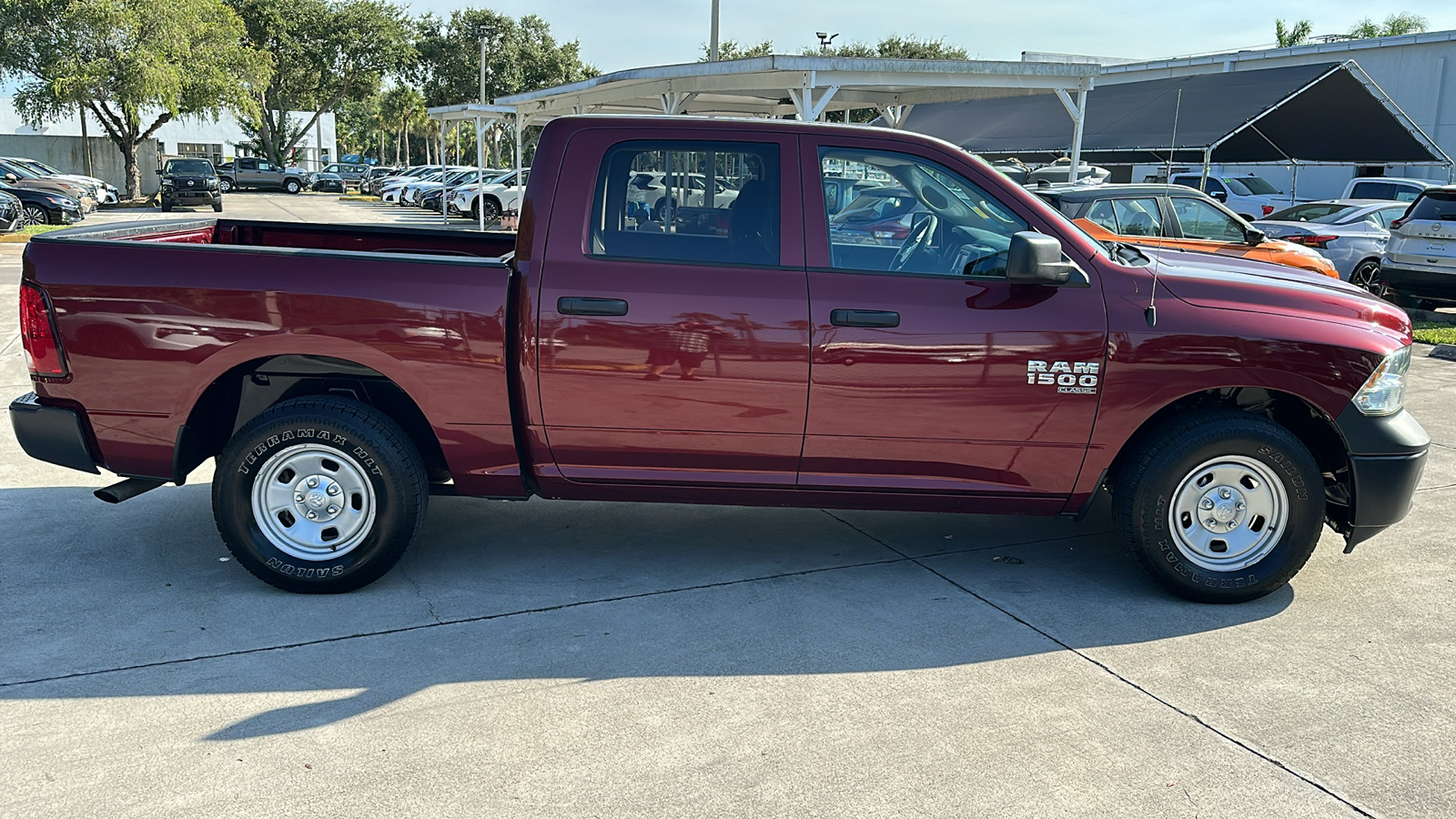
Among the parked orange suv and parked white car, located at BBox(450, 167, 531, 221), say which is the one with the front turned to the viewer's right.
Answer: the parked orange suv

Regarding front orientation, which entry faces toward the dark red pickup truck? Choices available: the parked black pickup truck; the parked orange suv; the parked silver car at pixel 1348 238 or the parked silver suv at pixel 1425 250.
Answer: the parked black pickup truck

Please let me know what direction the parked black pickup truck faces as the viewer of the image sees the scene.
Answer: facing the viewer

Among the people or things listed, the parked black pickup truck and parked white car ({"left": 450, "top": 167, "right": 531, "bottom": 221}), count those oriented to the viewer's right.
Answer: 0

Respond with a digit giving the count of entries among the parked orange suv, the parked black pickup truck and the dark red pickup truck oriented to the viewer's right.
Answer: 2

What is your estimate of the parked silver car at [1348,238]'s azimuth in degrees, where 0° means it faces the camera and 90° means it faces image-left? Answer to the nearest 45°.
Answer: approximately 225°

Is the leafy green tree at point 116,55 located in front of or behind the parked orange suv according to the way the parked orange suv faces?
behind

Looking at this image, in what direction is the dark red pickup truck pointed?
to the viewer's right

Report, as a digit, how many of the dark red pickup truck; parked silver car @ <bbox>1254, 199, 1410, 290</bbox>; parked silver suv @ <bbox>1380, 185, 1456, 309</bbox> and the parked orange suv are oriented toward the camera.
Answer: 0

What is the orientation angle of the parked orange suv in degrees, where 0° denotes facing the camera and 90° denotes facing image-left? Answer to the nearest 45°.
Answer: approximately 270°

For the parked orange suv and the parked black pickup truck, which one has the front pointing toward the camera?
the parked black pickup truck

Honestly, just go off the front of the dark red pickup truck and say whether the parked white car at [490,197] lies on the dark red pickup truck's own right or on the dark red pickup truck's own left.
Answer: on the dark red pickup truck's own left
